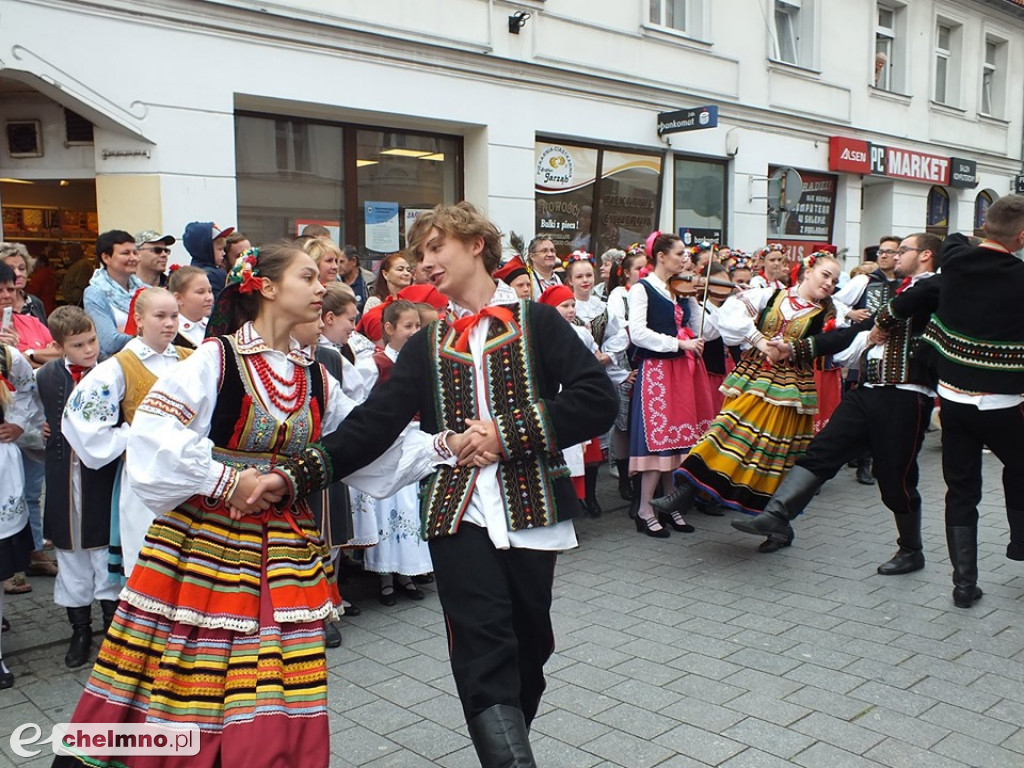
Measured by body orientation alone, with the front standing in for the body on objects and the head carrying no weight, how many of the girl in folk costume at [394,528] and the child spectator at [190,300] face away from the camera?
0

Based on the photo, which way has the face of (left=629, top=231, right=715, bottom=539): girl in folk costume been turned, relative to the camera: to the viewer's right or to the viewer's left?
to the viewer's right

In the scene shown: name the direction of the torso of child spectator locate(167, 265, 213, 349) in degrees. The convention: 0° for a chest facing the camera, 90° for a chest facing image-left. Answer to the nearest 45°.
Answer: approximately 315°

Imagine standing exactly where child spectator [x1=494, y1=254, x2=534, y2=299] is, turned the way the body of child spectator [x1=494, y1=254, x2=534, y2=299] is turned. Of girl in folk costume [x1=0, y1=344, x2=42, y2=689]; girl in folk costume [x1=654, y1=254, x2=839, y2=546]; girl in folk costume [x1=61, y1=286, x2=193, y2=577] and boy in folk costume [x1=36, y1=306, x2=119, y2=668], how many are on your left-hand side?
1

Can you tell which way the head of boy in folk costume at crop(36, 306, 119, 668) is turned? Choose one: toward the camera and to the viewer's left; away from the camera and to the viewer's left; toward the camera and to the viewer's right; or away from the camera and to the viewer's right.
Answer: toward the camera and to the viewer's right

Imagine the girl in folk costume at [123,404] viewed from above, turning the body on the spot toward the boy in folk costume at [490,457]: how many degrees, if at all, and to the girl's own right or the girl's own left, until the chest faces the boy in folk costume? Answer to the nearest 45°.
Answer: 0° — they already face them

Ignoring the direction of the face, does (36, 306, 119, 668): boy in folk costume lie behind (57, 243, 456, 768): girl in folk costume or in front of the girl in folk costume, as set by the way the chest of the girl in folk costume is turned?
behind

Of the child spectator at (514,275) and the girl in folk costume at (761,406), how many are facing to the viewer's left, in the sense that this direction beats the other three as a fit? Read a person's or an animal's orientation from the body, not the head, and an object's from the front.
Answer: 0

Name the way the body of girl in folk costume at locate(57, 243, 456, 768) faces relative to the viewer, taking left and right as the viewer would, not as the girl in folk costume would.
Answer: facing the viewer and to the right of the viewer
